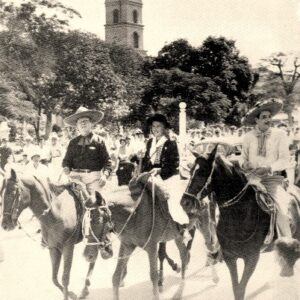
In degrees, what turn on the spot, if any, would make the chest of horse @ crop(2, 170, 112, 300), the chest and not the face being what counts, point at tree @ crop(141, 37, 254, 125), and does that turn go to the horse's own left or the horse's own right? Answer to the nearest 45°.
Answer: approximately 180°

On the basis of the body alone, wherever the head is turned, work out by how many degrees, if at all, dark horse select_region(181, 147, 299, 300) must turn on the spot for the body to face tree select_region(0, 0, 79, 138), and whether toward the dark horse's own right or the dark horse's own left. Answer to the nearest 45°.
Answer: approximately 90° to the dark horse's own right

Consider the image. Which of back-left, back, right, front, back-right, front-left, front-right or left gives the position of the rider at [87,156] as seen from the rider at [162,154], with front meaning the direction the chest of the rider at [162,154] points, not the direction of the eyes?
front-right

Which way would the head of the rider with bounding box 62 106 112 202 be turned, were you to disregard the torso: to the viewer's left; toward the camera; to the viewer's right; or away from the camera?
toward the camera

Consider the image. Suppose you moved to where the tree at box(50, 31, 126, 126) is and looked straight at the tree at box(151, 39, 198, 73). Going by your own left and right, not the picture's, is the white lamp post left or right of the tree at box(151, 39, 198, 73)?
right

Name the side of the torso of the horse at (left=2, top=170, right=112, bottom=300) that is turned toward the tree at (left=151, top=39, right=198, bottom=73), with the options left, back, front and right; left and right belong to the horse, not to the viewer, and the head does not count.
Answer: back

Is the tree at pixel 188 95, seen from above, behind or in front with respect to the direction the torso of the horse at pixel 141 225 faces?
behind

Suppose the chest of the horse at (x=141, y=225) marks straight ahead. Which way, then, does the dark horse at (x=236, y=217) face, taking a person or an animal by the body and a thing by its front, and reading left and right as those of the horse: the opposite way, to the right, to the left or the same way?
the same way

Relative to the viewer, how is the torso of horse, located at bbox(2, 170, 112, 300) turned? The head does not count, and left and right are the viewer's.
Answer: facing the viewer and to the left of the viewer

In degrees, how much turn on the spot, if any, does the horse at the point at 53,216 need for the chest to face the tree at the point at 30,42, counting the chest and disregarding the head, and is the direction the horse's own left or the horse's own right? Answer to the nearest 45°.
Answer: approximately 135° to the horse's own right

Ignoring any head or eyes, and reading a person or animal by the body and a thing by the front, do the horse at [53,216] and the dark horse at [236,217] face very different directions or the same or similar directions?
same or similar directions

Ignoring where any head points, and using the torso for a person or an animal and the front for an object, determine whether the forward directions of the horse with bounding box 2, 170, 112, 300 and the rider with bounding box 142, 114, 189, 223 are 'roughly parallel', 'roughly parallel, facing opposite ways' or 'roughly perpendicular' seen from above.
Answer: roughly parallel

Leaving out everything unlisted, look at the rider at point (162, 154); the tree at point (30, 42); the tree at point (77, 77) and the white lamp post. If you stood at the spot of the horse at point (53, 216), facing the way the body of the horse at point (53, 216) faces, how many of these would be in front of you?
0

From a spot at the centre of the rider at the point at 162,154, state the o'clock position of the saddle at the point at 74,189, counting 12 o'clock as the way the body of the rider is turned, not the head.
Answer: The saddle is roughly at 1 o'clock from the rider.

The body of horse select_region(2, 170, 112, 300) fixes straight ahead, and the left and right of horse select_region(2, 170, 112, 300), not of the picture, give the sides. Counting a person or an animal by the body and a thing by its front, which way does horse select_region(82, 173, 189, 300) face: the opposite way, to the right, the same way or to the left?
the same way

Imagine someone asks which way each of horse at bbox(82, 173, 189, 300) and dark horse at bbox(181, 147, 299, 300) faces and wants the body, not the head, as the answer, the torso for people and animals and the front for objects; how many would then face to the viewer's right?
0
